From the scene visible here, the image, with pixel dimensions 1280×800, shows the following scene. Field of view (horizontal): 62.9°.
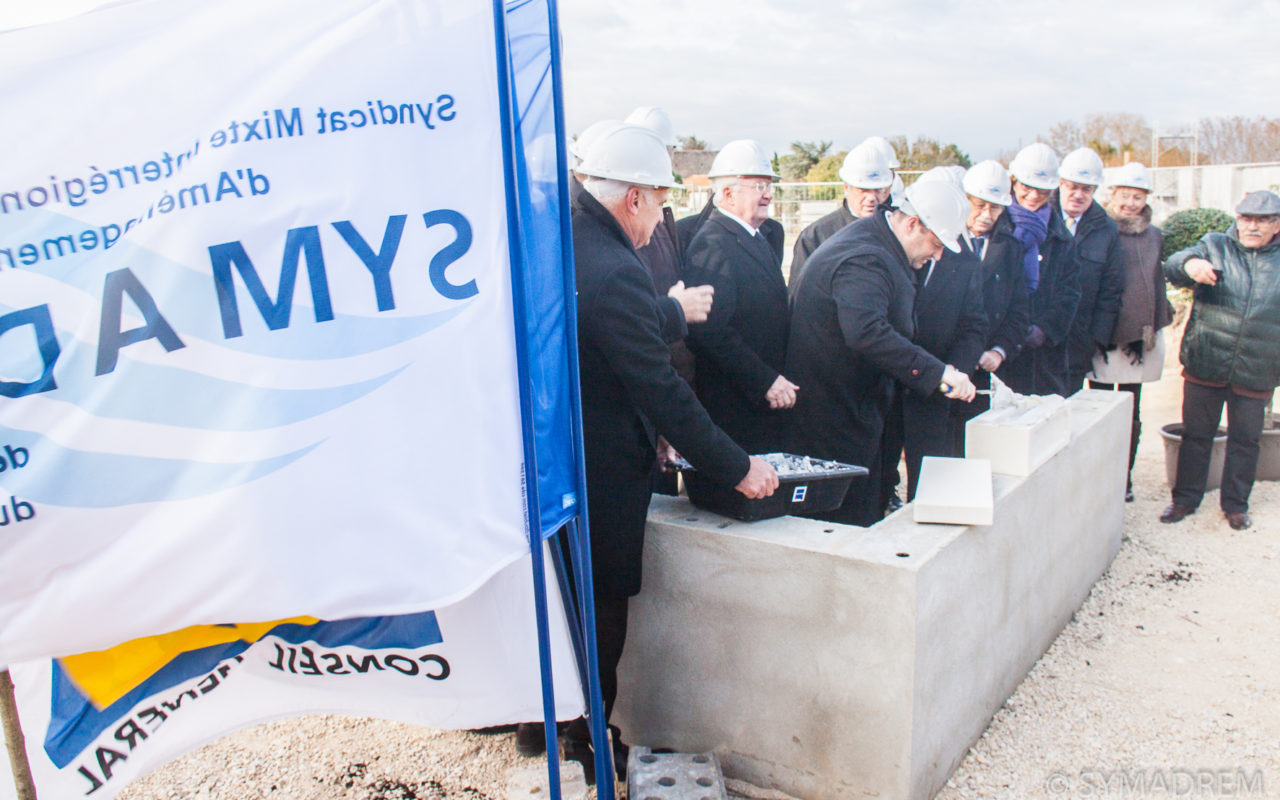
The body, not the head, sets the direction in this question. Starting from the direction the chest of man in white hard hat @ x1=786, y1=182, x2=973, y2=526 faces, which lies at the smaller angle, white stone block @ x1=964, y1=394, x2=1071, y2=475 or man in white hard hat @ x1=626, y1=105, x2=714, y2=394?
the white stone block

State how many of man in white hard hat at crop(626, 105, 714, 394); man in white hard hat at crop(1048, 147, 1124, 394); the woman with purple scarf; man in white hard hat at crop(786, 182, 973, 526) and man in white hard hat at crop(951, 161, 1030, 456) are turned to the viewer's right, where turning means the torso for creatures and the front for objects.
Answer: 2

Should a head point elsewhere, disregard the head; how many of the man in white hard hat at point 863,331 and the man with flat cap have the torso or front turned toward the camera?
1

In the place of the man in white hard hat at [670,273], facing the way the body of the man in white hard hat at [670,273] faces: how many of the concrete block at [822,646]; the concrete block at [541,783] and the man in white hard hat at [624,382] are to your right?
3

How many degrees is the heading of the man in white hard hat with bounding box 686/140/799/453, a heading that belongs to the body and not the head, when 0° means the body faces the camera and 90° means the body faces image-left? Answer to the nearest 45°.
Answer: approximately 315°

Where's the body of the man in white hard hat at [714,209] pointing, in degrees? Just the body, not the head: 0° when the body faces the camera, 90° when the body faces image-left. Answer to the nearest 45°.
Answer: approximately 315°

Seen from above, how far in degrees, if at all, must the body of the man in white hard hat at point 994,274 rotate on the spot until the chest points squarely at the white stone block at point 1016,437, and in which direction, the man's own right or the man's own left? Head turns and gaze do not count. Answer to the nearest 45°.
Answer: approximately 45° to the man's own left

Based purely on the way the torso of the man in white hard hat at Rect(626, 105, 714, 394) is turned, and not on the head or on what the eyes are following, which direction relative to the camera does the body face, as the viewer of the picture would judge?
to the viewer's right

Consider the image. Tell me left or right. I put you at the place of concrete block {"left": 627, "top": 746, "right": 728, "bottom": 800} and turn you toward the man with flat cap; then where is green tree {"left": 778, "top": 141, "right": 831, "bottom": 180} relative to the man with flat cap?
left

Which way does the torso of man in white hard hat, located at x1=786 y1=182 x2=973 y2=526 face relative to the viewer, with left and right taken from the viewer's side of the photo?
facing to the right of the viewer
